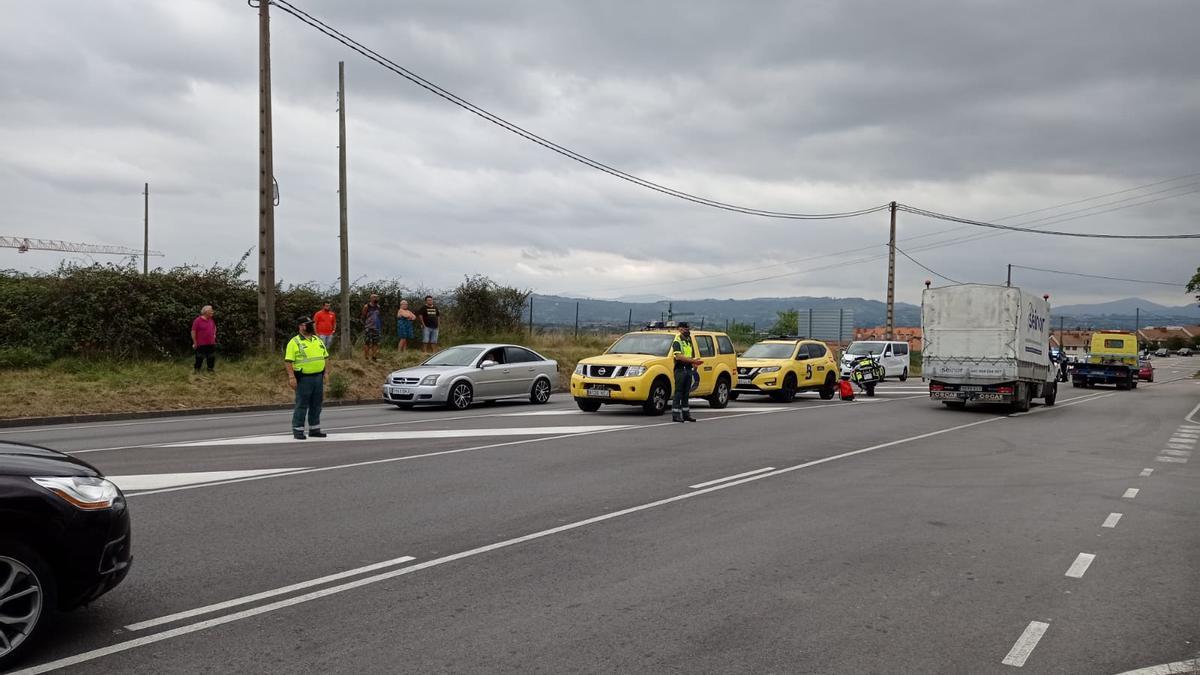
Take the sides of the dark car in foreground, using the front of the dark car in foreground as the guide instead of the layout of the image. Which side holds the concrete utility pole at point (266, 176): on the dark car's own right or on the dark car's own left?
on the dark car's own left

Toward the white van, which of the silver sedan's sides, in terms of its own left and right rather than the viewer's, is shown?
back

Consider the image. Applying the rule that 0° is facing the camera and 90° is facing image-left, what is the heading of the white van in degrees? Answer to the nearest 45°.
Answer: approximately 45°

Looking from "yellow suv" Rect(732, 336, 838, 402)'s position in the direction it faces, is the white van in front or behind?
behind

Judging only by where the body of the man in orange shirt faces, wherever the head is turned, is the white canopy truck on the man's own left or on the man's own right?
on the man's own left

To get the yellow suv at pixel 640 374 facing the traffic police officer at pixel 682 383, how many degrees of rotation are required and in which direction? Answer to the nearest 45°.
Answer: approximately 90° to its left

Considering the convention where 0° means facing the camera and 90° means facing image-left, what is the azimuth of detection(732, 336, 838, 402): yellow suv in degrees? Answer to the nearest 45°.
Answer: approximately 45°

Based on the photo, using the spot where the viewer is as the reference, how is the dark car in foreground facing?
facing to the right of the viewer

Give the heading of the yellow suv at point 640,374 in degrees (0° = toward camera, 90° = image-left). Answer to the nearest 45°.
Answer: approximately 45°

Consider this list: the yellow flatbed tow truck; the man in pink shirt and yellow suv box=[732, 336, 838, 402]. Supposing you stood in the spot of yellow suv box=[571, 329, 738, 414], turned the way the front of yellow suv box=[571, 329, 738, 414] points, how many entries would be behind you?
2

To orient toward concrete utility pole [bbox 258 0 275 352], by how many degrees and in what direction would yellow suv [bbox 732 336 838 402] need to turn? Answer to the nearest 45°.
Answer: approximately 45° to its right
